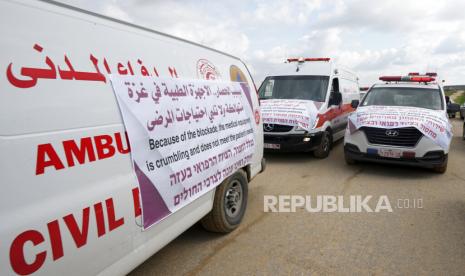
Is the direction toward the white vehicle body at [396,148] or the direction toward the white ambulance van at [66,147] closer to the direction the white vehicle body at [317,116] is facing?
the white ambulance van

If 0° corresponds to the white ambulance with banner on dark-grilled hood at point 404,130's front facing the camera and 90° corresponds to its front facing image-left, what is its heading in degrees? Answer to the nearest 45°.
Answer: approximately 0°

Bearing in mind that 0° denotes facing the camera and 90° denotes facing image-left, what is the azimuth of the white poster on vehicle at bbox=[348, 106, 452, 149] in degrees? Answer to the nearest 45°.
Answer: approximately 0°

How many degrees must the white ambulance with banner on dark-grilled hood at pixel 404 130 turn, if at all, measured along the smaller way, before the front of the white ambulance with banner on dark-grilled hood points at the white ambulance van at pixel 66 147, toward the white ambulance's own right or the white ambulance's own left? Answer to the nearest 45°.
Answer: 0° — it already faces it

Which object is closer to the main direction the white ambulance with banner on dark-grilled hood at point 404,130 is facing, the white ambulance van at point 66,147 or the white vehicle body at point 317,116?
the white ambulance van
